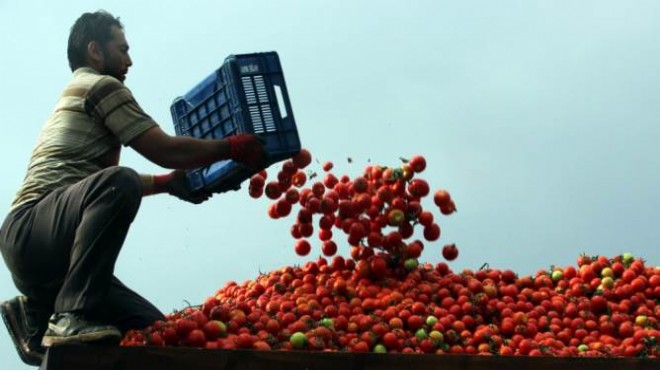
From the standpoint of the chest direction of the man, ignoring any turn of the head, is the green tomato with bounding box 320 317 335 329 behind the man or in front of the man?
in front

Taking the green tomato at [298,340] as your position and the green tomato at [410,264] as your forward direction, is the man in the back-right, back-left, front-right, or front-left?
back-left

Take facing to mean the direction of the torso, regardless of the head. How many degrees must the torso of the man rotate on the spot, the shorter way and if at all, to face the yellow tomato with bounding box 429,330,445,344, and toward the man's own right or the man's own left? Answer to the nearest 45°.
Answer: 0° — they already face it

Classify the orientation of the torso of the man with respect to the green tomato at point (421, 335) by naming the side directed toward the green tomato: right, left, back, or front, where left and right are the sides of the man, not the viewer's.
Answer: front

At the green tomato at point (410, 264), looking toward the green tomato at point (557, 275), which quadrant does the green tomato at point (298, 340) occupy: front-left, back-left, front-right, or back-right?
back-right

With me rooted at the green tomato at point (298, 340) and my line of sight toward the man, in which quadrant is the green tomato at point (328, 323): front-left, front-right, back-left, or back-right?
back-right

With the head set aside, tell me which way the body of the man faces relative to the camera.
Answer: to the viewer's right

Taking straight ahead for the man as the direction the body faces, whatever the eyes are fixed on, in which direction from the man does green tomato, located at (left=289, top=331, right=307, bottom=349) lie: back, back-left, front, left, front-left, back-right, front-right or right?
front

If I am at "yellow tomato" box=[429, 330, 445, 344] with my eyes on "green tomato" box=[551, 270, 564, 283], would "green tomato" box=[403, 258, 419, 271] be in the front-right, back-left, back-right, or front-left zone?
front-left

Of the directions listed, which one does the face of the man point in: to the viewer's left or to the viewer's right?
to the viewer's right

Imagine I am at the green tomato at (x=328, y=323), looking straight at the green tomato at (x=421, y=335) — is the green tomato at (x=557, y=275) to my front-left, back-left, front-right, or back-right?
front-left

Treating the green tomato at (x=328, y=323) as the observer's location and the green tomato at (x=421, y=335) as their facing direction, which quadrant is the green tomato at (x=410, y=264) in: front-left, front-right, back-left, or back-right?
front-left

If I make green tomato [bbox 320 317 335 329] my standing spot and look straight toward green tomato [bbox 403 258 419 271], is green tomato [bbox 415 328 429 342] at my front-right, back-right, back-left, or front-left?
front-right

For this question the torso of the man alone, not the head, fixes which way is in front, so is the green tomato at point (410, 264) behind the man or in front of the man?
in front
